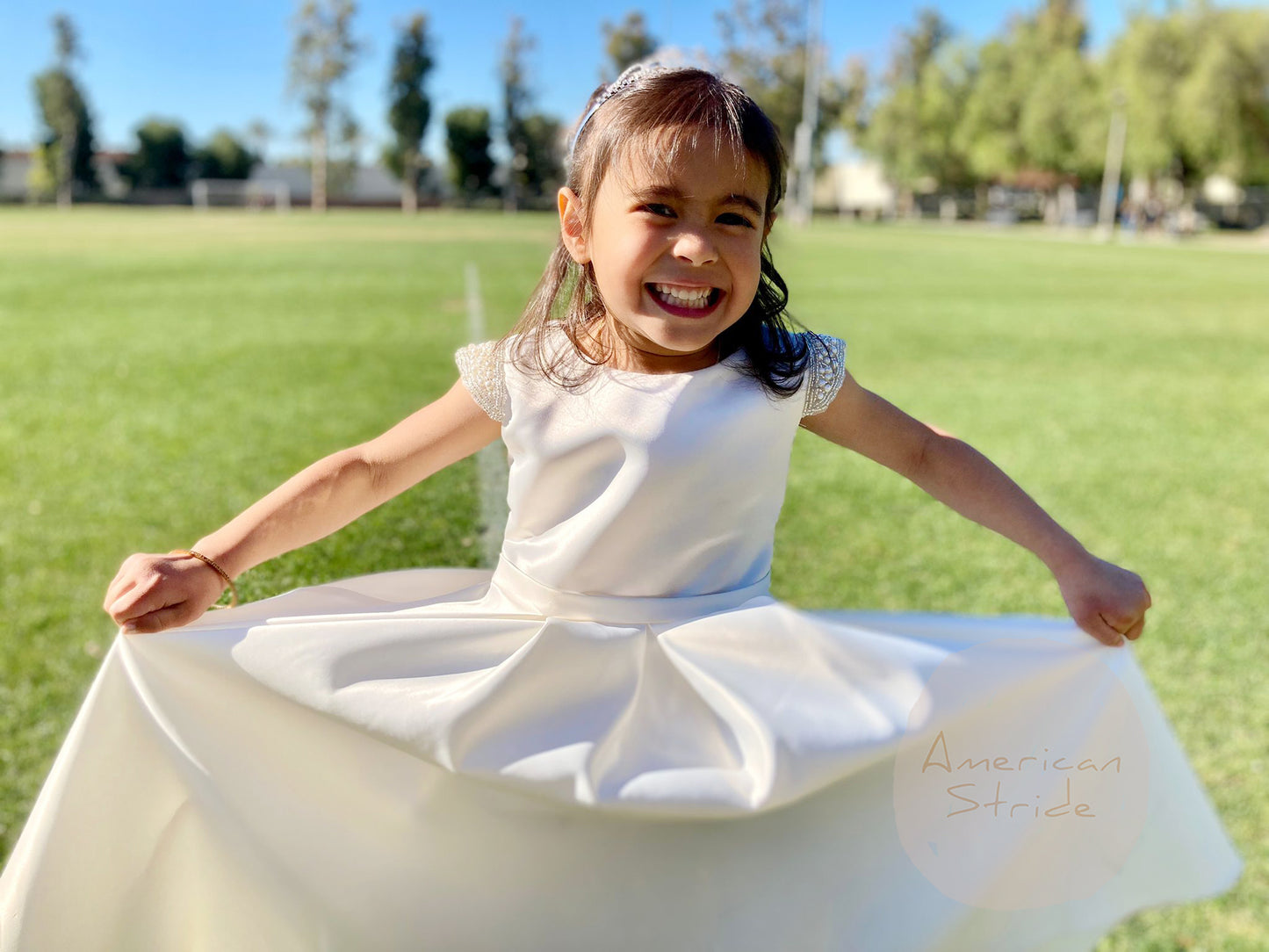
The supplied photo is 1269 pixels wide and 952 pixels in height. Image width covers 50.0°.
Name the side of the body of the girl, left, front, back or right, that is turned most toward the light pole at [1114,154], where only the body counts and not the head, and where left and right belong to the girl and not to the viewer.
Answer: back

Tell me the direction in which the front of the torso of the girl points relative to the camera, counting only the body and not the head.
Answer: toward the camera

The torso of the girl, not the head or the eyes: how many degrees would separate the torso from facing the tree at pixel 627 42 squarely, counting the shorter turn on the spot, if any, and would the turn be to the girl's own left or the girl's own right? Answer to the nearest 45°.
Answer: approximately 180°

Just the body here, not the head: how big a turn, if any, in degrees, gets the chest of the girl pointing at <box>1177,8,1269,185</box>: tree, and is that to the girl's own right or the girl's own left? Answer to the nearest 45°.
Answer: approximately 135° to the girl's own left
